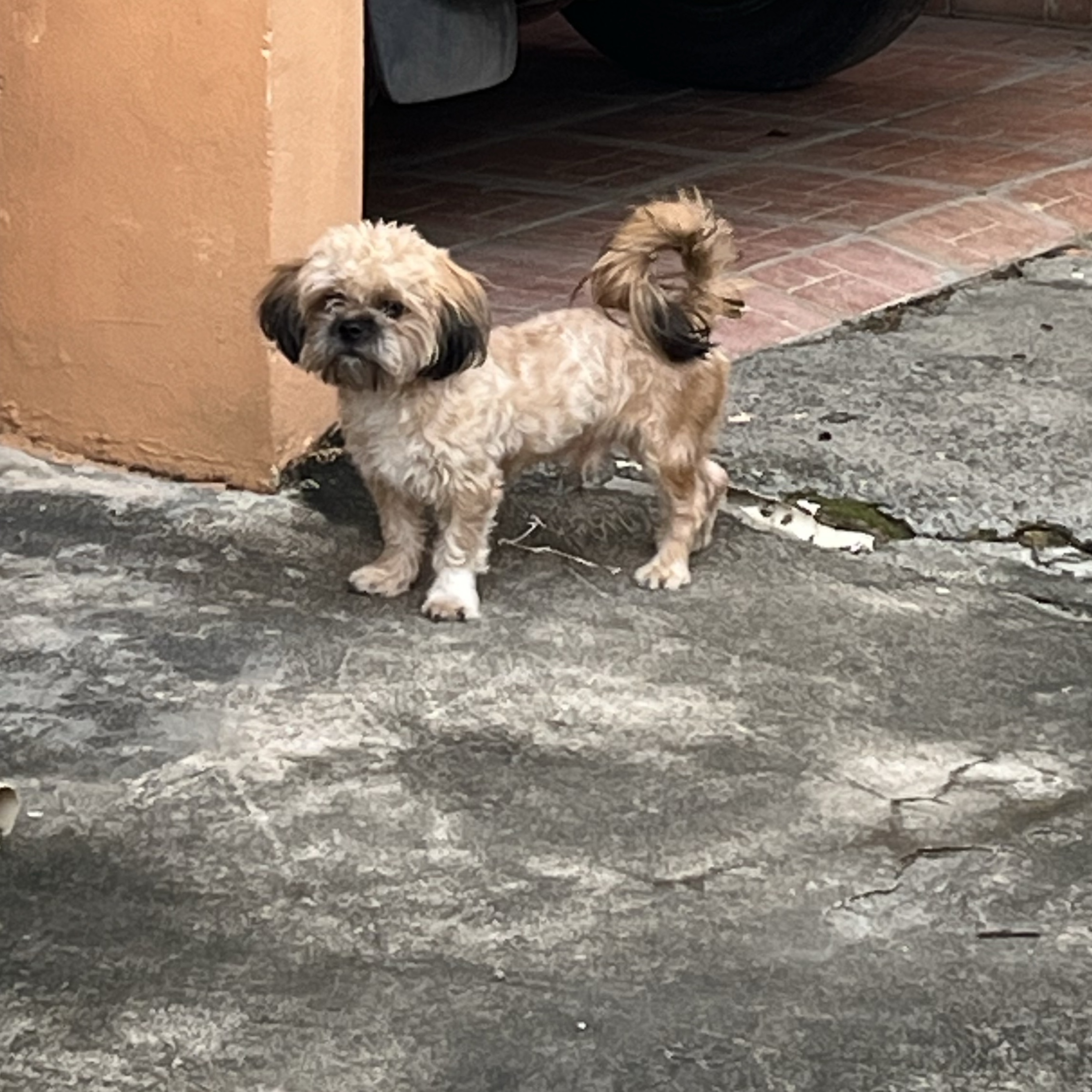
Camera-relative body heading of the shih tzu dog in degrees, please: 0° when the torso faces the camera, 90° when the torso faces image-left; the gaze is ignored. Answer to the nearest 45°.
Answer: approximately 45°

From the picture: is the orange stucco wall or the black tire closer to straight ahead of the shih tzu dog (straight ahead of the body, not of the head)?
the orange stucco wall

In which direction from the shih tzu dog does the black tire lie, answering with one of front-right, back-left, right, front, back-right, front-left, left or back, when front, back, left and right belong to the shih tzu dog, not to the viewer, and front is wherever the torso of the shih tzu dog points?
back-right
